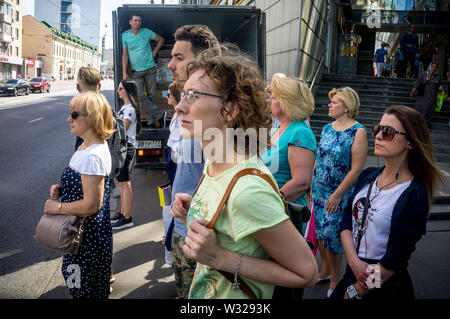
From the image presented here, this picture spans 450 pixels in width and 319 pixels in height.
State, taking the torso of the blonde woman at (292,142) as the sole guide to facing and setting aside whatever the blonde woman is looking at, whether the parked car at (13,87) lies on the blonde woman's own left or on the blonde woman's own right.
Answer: on the blonde woman's own right

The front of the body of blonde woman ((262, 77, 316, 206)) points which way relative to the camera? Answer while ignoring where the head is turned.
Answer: to the viewer's left

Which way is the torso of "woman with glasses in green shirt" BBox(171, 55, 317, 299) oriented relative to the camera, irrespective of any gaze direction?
to the viewer's left

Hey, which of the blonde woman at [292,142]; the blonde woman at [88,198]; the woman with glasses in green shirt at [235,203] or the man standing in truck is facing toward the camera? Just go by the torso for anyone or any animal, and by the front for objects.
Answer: the man standing in truck

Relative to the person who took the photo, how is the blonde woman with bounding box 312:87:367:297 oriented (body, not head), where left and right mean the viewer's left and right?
facing the viewer and to the left of the viewer

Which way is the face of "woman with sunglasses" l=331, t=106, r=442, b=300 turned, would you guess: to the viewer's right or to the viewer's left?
to the viewer's left

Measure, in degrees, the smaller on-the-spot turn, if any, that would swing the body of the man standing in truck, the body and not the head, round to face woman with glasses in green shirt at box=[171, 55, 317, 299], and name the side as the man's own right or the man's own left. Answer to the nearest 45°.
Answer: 0° — they already face them

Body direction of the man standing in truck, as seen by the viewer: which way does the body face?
toward the camera

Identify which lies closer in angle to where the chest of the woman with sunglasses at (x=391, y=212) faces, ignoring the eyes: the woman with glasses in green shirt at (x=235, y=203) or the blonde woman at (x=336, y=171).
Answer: the woman with glasses in green shirt

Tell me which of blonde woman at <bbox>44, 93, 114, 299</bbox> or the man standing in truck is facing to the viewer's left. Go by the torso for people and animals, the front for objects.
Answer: the blonde woman

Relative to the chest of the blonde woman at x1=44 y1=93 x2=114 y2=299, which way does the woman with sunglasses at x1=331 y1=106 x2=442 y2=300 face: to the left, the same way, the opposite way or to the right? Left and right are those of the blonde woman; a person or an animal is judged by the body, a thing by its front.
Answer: the same way

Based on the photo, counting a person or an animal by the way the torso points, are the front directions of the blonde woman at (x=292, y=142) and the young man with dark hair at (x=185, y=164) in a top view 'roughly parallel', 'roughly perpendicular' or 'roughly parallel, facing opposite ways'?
roughly parallel

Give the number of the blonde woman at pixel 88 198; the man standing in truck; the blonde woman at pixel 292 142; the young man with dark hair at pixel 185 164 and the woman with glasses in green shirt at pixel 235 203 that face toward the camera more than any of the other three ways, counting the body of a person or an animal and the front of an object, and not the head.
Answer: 1

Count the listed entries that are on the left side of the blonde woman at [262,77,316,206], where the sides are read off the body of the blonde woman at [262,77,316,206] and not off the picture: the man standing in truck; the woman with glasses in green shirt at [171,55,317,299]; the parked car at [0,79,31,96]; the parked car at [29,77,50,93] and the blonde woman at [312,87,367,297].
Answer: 1

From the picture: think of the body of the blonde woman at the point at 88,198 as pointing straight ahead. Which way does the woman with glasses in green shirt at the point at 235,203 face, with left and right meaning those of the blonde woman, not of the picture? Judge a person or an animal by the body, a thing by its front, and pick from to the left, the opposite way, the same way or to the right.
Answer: the same way
